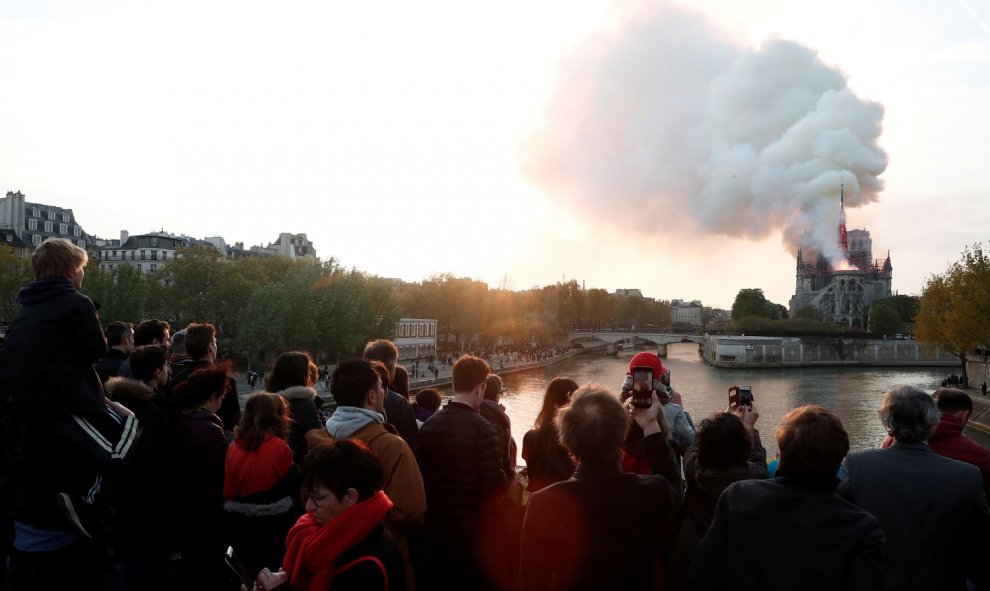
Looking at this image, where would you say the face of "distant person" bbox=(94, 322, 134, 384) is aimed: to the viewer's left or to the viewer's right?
to the viewer's right

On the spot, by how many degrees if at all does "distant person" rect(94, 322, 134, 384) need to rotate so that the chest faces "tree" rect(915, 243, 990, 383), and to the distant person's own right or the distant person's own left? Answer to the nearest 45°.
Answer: approximately 45° to the distant person's own right

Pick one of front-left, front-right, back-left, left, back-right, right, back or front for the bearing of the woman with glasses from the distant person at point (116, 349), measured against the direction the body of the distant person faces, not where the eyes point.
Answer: back-right

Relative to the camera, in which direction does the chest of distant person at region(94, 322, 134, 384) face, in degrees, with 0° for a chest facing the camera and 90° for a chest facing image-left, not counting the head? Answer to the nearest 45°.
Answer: approximately 225°

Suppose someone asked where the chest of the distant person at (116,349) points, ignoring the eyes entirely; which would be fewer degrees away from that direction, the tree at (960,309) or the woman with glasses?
the tree

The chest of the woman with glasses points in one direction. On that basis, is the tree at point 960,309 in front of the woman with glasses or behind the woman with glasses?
behind
